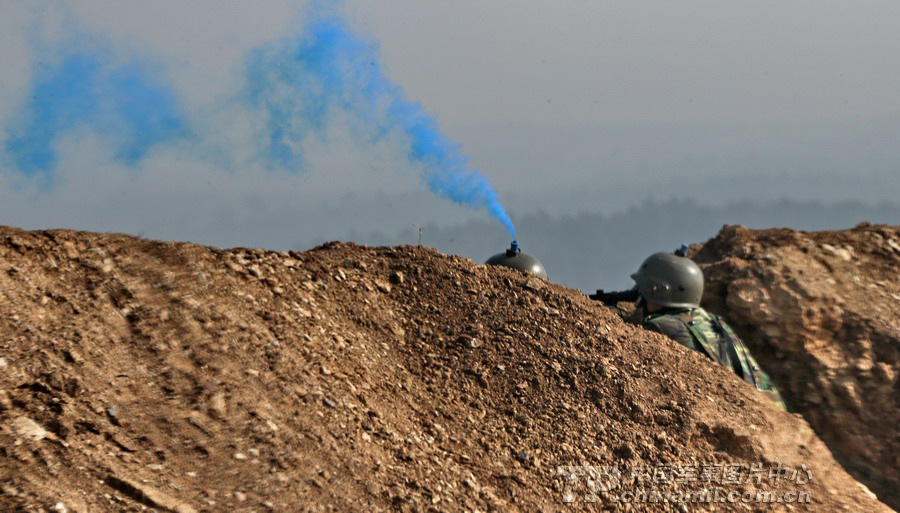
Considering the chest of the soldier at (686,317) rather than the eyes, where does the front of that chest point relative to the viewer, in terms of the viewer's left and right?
facing away from the viewer and to the left of the viewer

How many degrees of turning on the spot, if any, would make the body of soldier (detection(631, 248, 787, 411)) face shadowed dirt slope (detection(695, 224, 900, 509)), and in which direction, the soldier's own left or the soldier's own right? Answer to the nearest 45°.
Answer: approximately 90° to the soldier's own right

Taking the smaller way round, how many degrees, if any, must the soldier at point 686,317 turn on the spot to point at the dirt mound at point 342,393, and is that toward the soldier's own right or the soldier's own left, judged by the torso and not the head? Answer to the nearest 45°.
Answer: approximately 90° to the soldier's own left

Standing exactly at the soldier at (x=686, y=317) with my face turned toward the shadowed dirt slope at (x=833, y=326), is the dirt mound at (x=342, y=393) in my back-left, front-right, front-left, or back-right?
back-right

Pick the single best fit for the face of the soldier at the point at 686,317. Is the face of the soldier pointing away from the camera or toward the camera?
away from the camera
